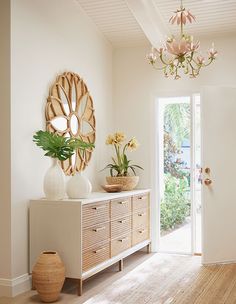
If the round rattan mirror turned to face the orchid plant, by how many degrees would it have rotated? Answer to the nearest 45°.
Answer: approximately 90° to its left

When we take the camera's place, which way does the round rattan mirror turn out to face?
facing the viewer and to the right of the viewer

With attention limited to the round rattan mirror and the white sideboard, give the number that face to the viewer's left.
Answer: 0

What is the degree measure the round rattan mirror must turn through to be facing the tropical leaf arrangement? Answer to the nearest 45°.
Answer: approximately 45° to its right

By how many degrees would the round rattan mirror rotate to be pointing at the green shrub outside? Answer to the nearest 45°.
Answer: approximately 90° to its left
